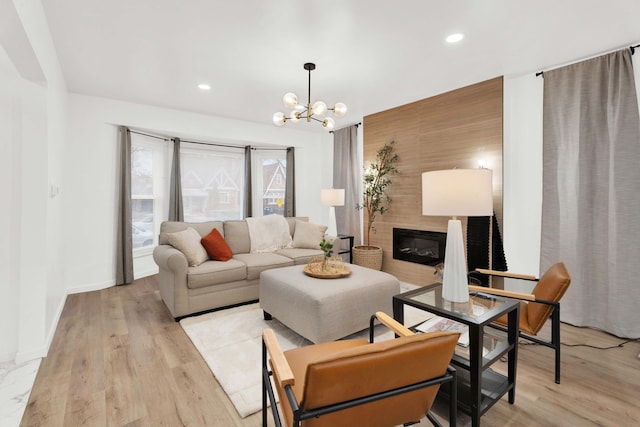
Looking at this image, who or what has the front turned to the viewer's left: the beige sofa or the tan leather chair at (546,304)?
the tan leather chair

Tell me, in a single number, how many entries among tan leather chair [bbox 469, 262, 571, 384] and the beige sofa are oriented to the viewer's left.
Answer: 1

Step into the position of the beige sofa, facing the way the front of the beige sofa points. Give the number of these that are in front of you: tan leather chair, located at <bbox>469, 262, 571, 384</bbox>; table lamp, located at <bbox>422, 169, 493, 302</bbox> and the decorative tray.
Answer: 3

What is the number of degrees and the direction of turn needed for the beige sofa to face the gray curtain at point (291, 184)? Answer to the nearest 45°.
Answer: approximately 90° to its left

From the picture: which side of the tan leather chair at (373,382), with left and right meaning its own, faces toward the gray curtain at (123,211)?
front

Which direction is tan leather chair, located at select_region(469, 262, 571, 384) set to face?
to the viewer's left

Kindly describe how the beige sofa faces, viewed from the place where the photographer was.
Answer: facing the viewer and to the right of the viewer

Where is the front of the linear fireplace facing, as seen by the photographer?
facing the viewer and to the left of the viewer

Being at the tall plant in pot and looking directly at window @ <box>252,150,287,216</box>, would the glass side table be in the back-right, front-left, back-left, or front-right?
back-left

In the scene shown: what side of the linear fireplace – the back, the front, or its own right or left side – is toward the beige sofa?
front

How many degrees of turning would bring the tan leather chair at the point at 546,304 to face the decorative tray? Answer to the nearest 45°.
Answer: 0° — it already faces it

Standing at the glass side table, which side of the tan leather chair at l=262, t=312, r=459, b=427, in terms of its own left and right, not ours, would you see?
right

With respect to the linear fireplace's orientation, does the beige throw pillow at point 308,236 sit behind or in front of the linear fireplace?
in front

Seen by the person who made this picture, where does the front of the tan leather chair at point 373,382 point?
facing away from the viewer and to the left of the viewer

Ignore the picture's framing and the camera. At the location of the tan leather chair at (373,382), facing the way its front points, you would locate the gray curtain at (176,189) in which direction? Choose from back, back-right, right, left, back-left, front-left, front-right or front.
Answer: front
